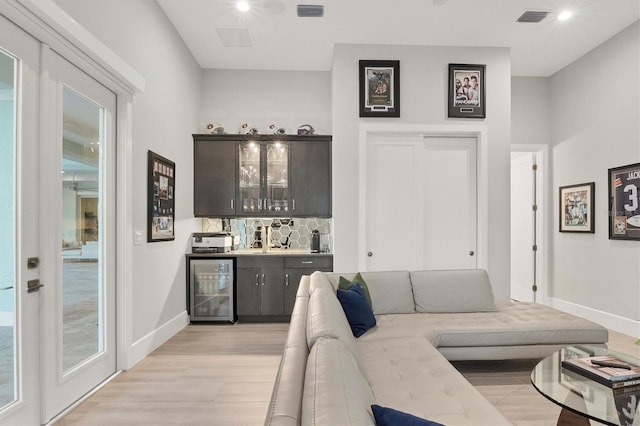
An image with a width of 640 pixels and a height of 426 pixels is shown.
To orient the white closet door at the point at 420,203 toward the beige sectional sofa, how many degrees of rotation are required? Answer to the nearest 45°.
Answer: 0° — it already faces it

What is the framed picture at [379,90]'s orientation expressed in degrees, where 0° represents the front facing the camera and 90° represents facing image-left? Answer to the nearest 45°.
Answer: approximately 0°

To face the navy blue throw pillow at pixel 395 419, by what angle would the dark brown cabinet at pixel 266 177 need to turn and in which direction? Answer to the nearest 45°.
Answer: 0° — it already faces it

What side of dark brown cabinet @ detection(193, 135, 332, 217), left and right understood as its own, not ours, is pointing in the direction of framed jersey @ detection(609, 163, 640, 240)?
left
